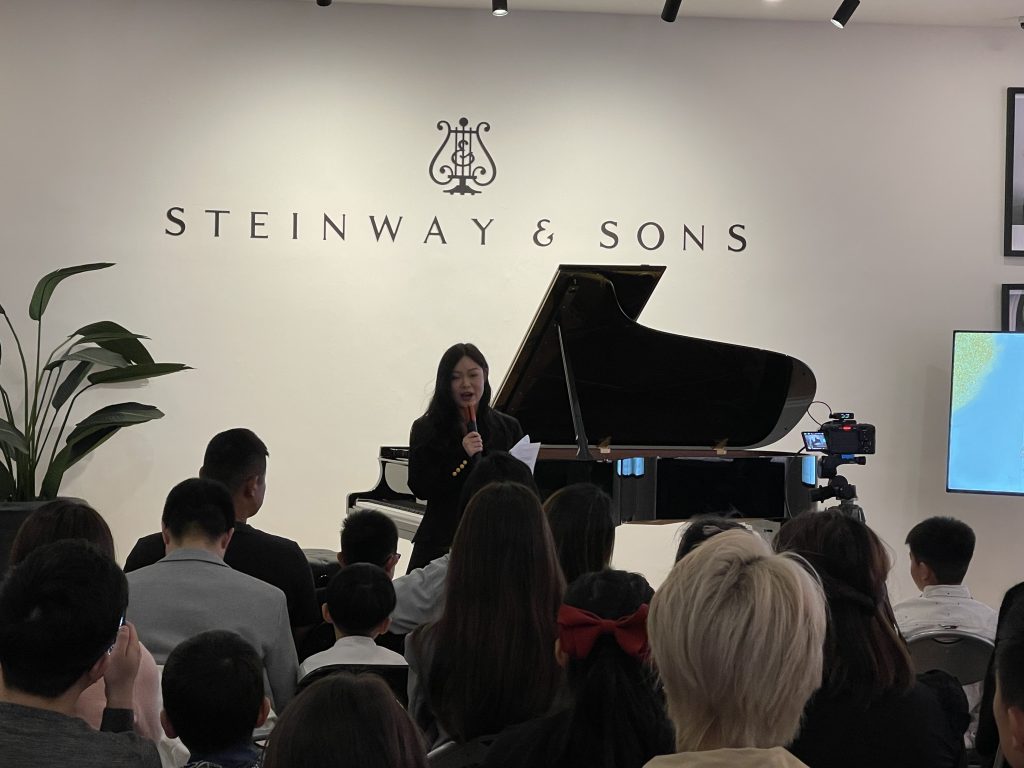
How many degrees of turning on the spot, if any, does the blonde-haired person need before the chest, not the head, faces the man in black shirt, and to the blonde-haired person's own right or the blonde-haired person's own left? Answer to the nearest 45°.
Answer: approximately 45° to the blonde-haired person's own left

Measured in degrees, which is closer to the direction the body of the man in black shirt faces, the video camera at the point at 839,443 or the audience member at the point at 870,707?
the video camera

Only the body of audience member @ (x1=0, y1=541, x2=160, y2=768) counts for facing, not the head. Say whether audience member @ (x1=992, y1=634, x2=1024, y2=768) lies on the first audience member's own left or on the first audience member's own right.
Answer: on the first audience member's own right

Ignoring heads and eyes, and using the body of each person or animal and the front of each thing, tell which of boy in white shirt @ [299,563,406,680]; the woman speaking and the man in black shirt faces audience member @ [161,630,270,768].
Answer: the woman speaking

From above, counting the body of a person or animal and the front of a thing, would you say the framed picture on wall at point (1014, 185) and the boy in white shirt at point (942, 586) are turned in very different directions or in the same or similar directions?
very different directions

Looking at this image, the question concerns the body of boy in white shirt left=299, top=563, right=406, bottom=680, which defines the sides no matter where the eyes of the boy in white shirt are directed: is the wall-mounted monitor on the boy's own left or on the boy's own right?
on the boy's own right

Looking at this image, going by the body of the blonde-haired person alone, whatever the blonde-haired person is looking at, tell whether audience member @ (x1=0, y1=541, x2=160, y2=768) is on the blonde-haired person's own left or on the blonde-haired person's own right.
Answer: on the blonde-haired person's own left

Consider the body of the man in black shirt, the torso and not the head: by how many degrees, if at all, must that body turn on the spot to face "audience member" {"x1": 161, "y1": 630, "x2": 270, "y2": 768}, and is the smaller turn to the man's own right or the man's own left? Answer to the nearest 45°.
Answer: approximately 135° to the man's own right

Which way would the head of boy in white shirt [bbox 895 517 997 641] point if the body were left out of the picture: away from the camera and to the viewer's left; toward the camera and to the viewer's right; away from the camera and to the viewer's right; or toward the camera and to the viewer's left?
away from the camera and to the viewer's left

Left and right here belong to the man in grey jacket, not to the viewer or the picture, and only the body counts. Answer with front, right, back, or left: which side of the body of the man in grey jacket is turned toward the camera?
back

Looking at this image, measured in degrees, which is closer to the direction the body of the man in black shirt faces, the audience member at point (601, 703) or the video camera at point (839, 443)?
the video camera

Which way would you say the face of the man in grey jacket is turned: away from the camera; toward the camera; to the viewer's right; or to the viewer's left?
away from the camera

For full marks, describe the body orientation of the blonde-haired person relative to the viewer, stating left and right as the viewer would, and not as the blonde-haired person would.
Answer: facing away from the viewer

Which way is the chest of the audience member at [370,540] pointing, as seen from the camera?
away from the camera
